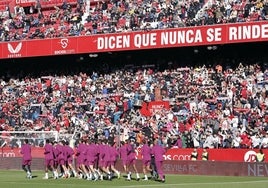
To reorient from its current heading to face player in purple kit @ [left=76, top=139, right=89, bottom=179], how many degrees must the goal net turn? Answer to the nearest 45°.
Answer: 0° — it already faces them

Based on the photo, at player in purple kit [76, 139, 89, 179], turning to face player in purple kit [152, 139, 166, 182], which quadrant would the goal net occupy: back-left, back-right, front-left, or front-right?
back-left

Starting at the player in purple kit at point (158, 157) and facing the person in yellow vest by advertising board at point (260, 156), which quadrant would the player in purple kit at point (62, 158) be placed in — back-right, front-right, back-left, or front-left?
back-left

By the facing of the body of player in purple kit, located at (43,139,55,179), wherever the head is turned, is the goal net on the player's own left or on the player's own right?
on the player's own right
